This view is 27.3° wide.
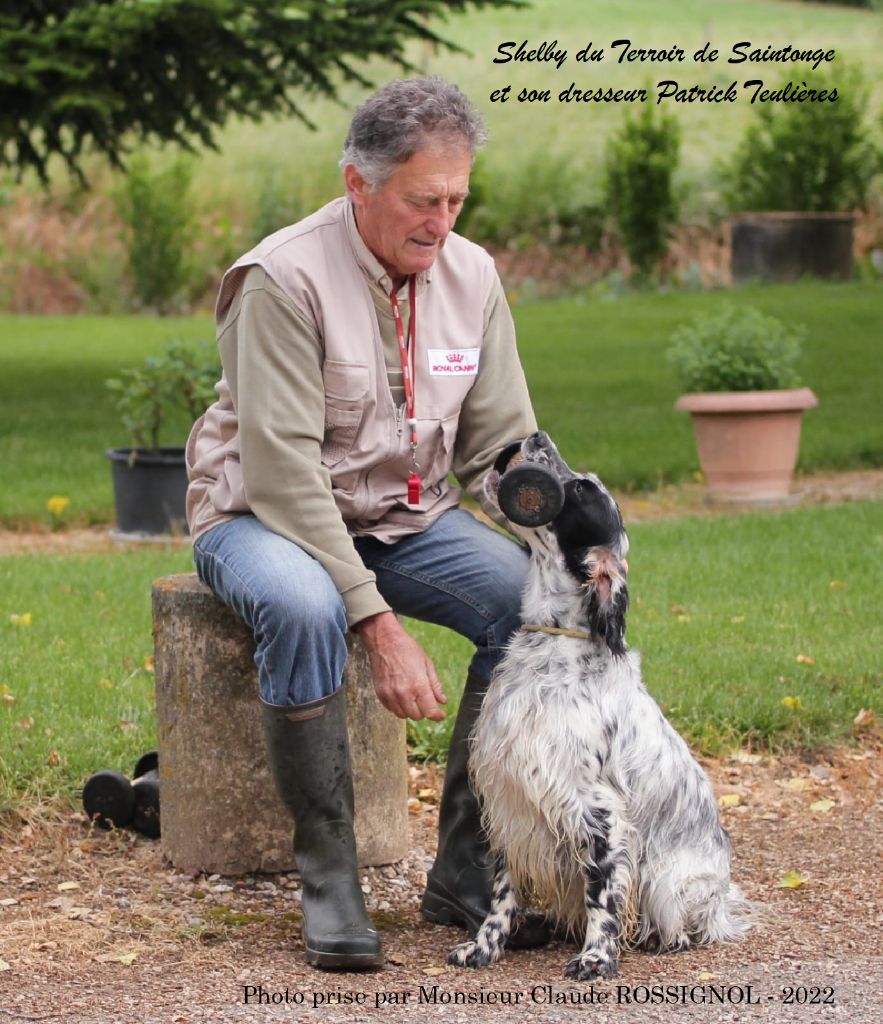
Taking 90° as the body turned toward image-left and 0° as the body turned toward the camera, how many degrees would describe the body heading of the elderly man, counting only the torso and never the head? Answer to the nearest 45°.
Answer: approximately 315°

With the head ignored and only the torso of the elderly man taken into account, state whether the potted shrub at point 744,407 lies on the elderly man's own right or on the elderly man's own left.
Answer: on the elderly man's own left

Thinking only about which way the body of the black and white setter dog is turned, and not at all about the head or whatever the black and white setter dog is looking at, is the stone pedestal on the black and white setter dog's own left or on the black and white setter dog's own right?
on the black and white setter dog's own right

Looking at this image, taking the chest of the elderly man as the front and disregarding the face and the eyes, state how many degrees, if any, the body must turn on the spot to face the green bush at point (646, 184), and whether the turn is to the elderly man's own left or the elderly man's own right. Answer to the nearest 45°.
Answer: approximately 135° to the elderly man's own left

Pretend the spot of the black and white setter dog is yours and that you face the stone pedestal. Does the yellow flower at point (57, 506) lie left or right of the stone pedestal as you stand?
right

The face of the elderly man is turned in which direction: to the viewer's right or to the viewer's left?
to the viewer's right

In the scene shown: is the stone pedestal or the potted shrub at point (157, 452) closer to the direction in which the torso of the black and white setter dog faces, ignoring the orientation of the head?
the stone pedestal

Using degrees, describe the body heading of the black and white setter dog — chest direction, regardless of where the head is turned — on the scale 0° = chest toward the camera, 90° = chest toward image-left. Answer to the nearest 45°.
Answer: approximately 45°

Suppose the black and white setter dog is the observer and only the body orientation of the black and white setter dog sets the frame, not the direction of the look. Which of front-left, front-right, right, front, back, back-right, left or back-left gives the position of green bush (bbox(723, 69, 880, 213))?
back-right

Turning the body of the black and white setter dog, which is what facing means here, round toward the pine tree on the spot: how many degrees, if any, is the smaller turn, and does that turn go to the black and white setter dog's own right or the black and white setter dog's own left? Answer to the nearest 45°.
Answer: approximately 135° to the black and white setter dog's own right
